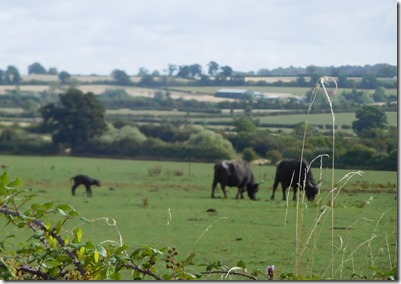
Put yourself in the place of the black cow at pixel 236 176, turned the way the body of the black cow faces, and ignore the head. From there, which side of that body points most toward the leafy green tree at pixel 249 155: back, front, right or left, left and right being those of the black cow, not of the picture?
left

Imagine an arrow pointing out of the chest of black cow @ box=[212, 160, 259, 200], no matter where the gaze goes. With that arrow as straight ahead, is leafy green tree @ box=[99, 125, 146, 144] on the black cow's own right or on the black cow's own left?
on the black cow's own left

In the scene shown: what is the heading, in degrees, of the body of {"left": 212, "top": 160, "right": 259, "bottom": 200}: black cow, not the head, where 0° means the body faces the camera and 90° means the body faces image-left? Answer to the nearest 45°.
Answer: approximately 270°

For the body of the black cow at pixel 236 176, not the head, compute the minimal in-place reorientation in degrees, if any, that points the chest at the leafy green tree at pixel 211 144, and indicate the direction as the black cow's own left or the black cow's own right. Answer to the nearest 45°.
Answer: approximately 90° to the black cow's own left
